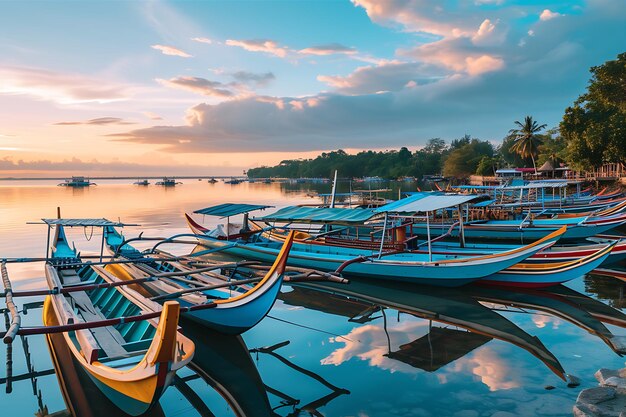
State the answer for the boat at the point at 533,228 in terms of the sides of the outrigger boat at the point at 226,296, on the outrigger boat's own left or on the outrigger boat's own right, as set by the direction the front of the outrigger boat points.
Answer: on the outrigger boat's own left

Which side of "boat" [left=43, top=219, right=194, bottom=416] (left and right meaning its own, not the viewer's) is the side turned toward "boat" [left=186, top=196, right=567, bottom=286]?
left

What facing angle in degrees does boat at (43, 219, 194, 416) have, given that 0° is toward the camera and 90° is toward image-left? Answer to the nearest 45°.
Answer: approximately 315°
